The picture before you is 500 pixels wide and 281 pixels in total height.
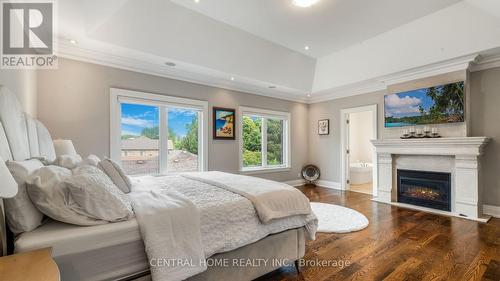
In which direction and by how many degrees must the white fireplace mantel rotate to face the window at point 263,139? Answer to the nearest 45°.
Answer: approximately 45° to its right

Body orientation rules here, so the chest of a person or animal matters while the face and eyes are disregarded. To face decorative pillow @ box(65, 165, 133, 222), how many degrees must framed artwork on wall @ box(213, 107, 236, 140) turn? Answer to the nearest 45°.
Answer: approximately 45° to its right

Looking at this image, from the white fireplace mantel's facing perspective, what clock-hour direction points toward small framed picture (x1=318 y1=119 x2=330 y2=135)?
The small framed picture is roughly at 2 o'clock from the white fireplace mantel.

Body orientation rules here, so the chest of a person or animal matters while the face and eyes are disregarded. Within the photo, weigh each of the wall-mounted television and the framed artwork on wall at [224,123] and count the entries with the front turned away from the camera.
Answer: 0

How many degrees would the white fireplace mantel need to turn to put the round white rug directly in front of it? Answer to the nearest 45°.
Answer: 0° — it already faces it

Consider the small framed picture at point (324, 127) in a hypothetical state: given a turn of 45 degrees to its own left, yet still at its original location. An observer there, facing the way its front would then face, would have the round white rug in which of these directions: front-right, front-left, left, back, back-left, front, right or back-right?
front

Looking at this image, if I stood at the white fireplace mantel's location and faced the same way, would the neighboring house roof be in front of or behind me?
in front

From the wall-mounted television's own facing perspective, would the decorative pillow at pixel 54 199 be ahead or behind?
ahead

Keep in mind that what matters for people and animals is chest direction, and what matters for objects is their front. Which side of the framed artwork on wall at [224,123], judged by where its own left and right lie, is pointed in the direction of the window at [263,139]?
left

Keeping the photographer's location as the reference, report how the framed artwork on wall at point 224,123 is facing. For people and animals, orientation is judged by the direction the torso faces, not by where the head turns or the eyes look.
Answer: facing the viewer and to the right of the viewer

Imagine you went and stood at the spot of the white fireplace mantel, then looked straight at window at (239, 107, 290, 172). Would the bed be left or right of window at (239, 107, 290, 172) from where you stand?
left
